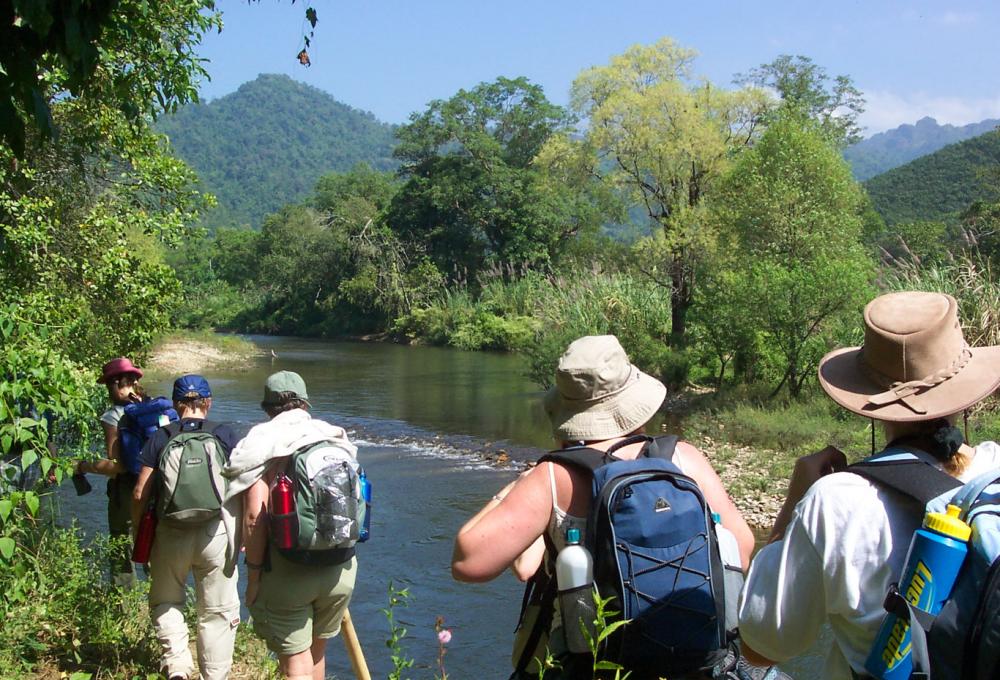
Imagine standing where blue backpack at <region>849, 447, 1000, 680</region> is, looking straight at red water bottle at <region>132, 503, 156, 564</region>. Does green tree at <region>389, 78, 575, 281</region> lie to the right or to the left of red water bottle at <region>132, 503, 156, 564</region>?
right

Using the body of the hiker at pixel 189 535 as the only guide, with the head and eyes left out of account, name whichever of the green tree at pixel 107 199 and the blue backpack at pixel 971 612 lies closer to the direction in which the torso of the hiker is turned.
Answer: the green tree

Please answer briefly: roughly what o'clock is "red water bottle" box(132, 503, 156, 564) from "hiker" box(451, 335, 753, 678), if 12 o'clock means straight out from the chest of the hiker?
The red water bottle is roughly at 12 o'clock from the hiker.

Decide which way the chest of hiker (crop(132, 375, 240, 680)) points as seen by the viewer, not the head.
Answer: away from the camera

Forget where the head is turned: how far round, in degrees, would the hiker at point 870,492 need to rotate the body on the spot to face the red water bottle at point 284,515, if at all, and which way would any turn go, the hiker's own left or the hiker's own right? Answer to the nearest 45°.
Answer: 0° — they already face it

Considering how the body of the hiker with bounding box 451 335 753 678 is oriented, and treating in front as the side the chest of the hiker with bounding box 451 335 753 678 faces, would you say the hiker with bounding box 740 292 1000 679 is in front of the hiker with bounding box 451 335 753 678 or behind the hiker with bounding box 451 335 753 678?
behind

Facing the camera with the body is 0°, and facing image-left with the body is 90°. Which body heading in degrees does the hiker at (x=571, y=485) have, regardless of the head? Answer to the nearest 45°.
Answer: approximately 135°
